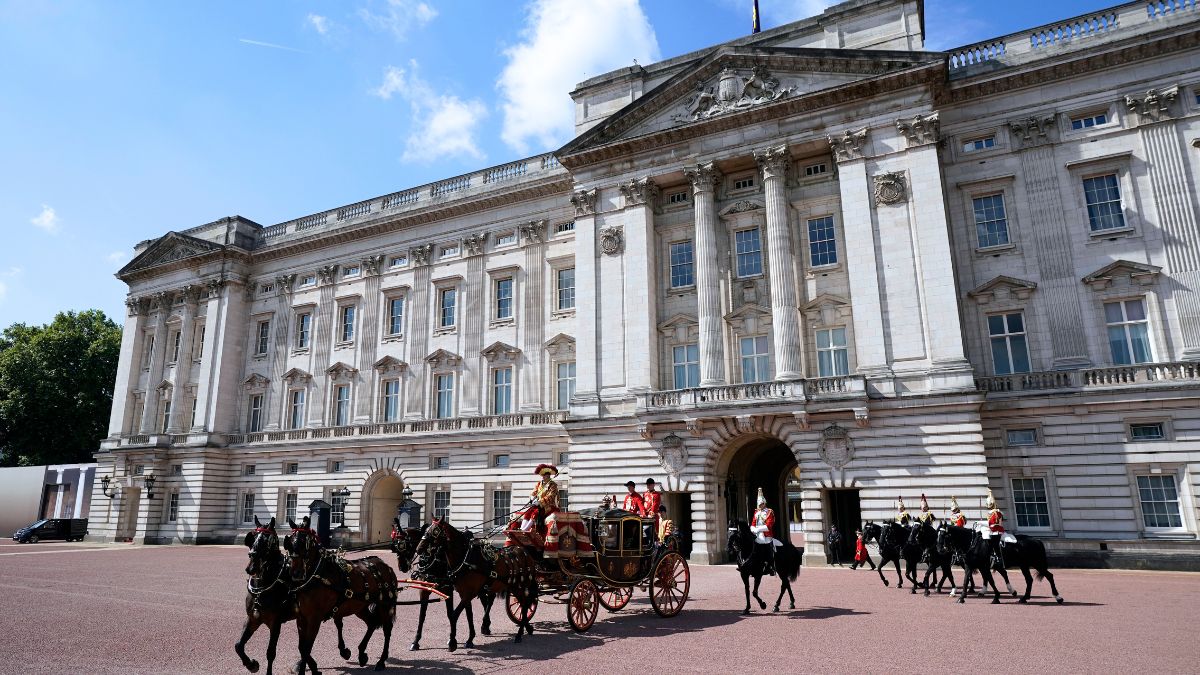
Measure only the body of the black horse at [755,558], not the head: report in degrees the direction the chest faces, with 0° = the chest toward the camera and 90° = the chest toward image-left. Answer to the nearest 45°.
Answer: approximately 45°

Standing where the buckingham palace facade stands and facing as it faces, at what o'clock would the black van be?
The black van is roughly at 2 o'clock from the buckingham palace facade.

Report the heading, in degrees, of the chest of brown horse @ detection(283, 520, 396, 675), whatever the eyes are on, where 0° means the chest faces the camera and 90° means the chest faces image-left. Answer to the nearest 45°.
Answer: approximately 45°

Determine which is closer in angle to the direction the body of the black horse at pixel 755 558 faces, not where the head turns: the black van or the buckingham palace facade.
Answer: the black van

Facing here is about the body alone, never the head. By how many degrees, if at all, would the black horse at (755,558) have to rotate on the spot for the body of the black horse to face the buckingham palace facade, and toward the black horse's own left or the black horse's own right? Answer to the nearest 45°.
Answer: approximately 135° to the black horse's own right

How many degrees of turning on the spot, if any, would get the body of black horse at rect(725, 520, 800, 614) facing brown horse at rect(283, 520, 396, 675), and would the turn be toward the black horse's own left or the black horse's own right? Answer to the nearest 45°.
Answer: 0° — it already faces it

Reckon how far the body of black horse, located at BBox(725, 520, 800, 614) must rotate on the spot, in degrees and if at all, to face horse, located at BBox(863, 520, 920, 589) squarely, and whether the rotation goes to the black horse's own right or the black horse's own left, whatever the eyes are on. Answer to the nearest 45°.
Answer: approximately 180°

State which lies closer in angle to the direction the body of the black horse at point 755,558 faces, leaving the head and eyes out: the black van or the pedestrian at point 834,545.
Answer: the black van
